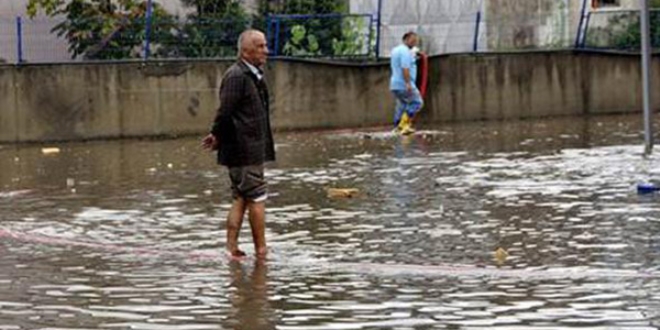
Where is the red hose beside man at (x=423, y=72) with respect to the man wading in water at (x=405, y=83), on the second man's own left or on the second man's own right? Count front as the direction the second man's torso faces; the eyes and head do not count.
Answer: on the second man's own left

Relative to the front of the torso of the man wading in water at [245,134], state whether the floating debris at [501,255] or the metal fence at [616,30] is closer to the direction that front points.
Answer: the floating debris

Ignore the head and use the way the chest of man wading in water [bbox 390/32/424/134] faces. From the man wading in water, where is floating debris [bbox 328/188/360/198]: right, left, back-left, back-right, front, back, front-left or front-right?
right

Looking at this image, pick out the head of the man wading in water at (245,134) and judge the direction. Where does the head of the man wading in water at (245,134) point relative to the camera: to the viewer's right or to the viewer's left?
to the viewer's right

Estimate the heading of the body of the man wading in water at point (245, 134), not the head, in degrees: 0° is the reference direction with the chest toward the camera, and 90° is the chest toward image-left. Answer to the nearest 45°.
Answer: approximately 270°

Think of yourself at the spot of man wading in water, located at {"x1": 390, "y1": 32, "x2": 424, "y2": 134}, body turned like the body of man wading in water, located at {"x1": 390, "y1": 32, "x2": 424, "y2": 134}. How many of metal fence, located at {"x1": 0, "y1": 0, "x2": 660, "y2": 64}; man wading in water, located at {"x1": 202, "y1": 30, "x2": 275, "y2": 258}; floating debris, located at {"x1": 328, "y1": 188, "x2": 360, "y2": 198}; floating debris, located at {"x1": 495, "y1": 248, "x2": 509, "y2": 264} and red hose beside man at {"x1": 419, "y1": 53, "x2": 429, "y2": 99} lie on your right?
3

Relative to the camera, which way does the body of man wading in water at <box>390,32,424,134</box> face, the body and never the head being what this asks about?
to the viewer's right

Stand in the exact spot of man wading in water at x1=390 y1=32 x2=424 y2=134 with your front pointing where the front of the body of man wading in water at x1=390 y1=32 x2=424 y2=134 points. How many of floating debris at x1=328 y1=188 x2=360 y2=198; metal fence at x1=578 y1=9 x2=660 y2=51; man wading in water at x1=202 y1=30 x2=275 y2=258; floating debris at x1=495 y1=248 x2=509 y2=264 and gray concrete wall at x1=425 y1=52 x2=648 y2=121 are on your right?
3

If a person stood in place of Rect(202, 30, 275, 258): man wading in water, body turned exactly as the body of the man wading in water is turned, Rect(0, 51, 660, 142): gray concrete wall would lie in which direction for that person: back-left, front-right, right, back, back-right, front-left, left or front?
left
